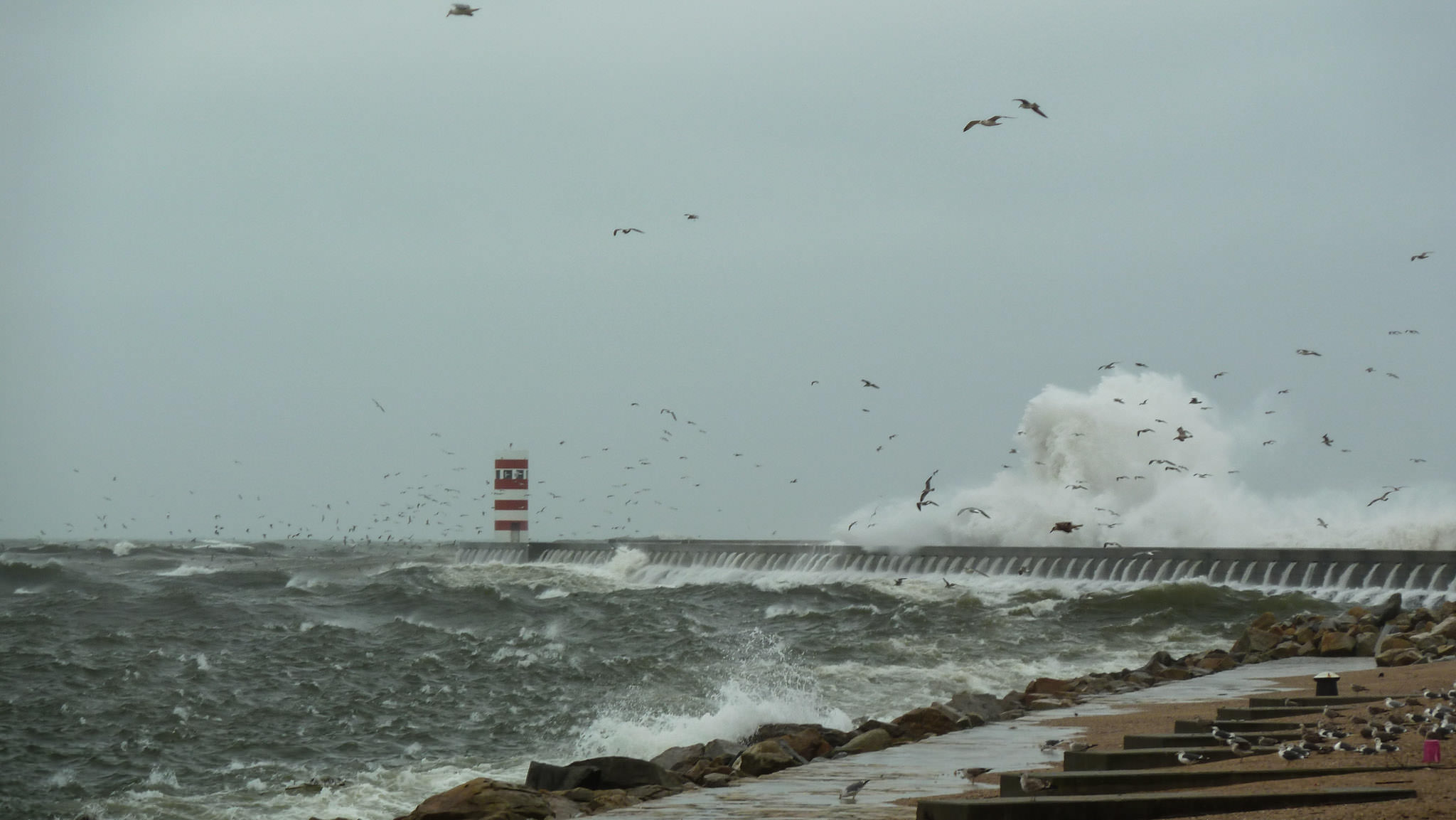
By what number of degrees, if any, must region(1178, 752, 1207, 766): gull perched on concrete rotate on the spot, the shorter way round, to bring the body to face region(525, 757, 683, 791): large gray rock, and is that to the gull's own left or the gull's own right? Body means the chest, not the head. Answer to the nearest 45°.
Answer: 0° — it already faces it

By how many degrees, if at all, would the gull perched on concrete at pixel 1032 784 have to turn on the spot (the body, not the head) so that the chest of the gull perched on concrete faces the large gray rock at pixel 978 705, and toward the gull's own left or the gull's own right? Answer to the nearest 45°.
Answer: approximately 90° to the gull's own right

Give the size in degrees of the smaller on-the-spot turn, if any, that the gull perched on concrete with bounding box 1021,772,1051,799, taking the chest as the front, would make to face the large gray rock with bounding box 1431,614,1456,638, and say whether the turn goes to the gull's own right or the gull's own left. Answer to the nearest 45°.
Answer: approximately 135° to the gull's own right

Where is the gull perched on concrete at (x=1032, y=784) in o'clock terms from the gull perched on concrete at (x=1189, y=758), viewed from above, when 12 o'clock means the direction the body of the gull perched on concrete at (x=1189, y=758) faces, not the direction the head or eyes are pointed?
the gull perched on concrete at (x=1032, y=784) is roughly at 10 o'clock from the gull perched on concrete at (x=1189, y=758).

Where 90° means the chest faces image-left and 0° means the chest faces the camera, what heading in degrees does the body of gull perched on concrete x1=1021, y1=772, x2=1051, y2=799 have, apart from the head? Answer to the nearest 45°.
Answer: approximately 90°

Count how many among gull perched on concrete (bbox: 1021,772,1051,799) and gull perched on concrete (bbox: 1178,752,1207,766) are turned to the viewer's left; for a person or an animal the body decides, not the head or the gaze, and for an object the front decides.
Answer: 2

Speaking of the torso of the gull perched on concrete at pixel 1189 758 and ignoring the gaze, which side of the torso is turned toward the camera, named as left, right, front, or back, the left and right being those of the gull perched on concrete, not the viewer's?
left
